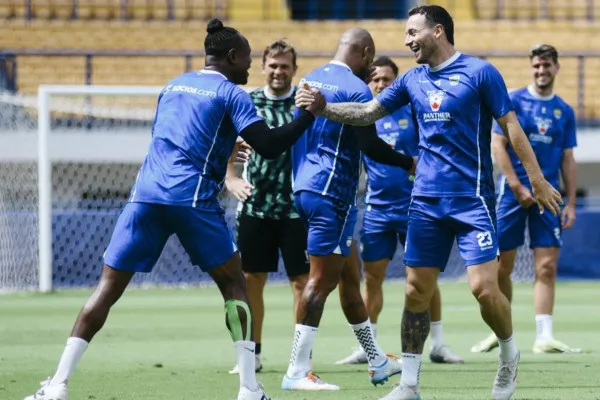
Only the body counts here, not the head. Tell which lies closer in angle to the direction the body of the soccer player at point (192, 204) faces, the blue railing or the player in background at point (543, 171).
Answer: the player in background

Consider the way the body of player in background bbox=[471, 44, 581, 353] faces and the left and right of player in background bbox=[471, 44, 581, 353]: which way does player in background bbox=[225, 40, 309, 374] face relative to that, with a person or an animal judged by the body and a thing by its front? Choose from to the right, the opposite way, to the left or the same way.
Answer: the same way

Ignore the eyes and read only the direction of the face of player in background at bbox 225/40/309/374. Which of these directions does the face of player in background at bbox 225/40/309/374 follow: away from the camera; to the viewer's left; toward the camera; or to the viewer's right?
toward the camera

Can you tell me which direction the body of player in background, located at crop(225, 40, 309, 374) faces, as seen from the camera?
toward the camera

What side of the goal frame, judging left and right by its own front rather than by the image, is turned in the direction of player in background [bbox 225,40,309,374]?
front

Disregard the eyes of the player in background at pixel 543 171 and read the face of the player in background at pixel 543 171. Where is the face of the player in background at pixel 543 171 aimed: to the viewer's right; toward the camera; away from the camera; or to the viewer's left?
toward the camera

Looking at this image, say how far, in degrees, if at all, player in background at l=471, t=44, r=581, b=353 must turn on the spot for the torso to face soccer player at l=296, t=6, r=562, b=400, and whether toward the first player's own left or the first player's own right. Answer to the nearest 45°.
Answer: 0° — they already face them

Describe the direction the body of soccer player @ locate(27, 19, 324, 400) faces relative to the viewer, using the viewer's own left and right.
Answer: facing away from the viewer and to the right of the viewer

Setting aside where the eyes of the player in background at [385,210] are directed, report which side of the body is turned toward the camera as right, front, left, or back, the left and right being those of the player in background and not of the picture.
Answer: front

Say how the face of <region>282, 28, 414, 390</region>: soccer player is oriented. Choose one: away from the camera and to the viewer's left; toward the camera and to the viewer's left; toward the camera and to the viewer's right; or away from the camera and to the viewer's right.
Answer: away from the camera and to the viewer's right

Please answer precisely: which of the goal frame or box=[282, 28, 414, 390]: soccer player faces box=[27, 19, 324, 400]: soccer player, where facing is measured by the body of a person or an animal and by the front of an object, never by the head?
the goal frame

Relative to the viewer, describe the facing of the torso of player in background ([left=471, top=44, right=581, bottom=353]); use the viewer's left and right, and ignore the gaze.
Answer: facing the viewer

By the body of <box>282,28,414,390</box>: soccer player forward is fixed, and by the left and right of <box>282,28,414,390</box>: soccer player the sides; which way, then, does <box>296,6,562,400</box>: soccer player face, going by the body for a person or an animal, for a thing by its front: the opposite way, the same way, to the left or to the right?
the opposite way

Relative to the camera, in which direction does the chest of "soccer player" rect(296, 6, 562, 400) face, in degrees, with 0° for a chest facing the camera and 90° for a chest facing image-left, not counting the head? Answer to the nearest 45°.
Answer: approximately 45°

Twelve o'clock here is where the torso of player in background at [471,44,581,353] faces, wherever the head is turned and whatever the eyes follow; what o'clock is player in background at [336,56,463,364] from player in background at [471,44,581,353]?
player in background at [336,56,463,364] is roughly at 2 o'clock from player in background at [471,44,581,353].

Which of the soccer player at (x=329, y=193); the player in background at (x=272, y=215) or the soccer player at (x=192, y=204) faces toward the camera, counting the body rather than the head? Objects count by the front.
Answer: the player in background

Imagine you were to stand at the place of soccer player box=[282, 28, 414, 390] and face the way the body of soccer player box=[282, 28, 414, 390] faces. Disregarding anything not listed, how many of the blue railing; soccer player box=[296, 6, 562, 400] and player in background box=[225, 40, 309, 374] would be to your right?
1
